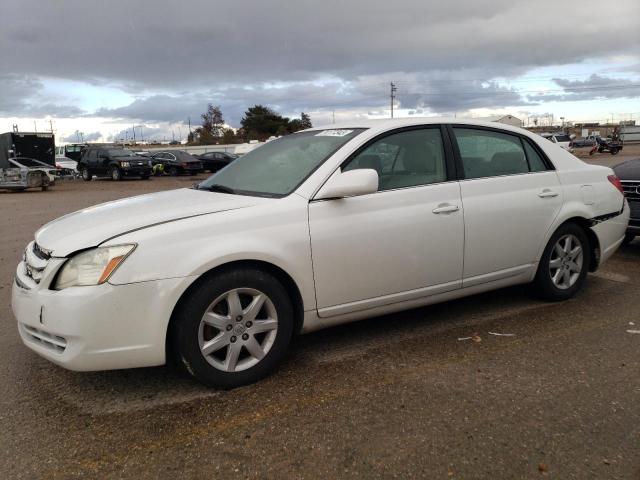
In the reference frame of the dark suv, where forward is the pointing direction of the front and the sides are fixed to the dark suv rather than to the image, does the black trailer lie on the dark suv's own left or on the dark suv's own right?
on the dark suv's own right

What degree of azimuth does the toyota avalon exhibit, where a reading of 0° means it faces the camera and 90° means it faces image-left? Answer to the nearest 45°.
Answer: approximately 45°

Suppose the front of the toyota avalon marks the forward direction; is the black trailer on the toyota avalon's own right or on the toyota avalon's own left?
on the toyota avalon's own right

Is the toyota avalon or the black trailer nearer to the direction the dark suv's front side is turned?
the toyota avalon

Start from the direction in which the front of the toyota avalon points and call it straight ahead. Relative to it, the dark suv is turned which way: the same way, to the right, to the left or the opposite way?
to the left

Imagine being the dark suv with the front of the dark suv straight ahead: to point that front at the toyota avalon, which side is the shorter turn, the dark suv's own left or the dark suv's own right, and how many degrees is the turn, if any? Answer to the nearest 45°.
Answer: approximately 45° to the dark suv's own right

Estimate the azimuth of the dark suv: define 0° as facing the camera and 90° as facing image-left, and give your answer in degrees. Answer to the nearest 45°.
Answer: approximately 315°
